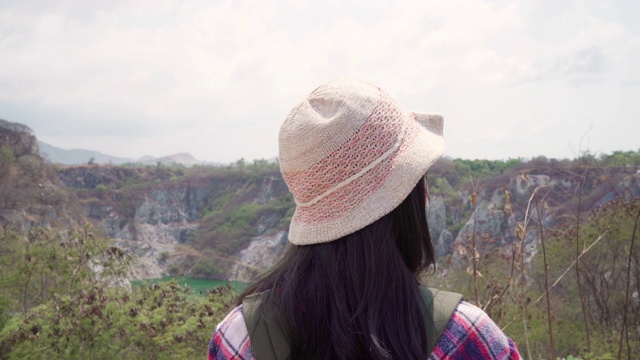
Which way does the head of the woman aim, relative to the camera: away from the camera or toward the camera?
away from the camera

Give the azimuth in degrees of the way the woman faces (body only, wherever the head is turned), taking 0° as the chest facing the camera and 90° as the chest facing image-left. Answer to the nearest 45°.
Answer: approximately 180°
